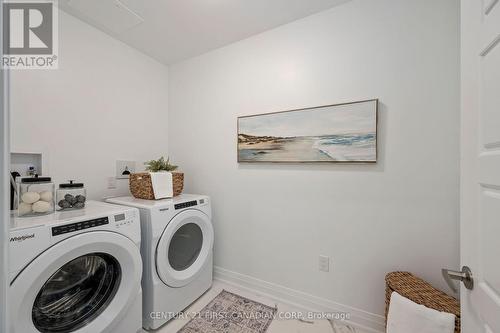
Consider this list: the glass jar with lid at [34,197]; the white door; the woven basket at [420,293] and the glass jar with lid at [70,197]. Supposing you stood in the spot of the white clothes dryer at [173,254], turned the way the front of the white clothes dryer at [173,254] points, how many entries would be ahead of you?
2

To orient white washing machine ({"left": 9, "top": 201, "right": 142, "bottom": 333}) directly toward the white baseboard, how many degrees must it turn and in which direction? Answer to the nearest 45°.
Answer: approximately 45° to its left

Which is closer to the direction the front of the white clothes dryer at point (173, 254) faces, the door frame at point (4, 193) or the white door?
the white door

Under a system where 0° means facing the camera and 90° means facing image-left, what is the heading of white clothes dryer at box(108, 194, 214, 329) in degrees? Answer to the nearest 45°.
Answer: approximately 315°

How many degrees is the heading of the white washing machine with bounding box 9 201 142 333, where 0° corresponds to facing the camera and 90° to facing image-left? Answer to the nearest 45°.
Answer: approximately 315°
